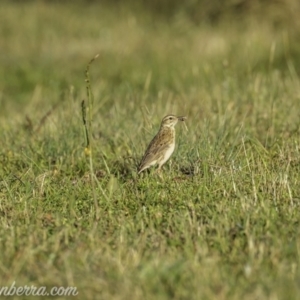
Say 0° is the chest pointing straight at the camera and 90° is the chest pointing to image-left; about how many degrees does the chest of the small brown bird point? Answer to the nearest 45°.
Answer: approximately 270°
